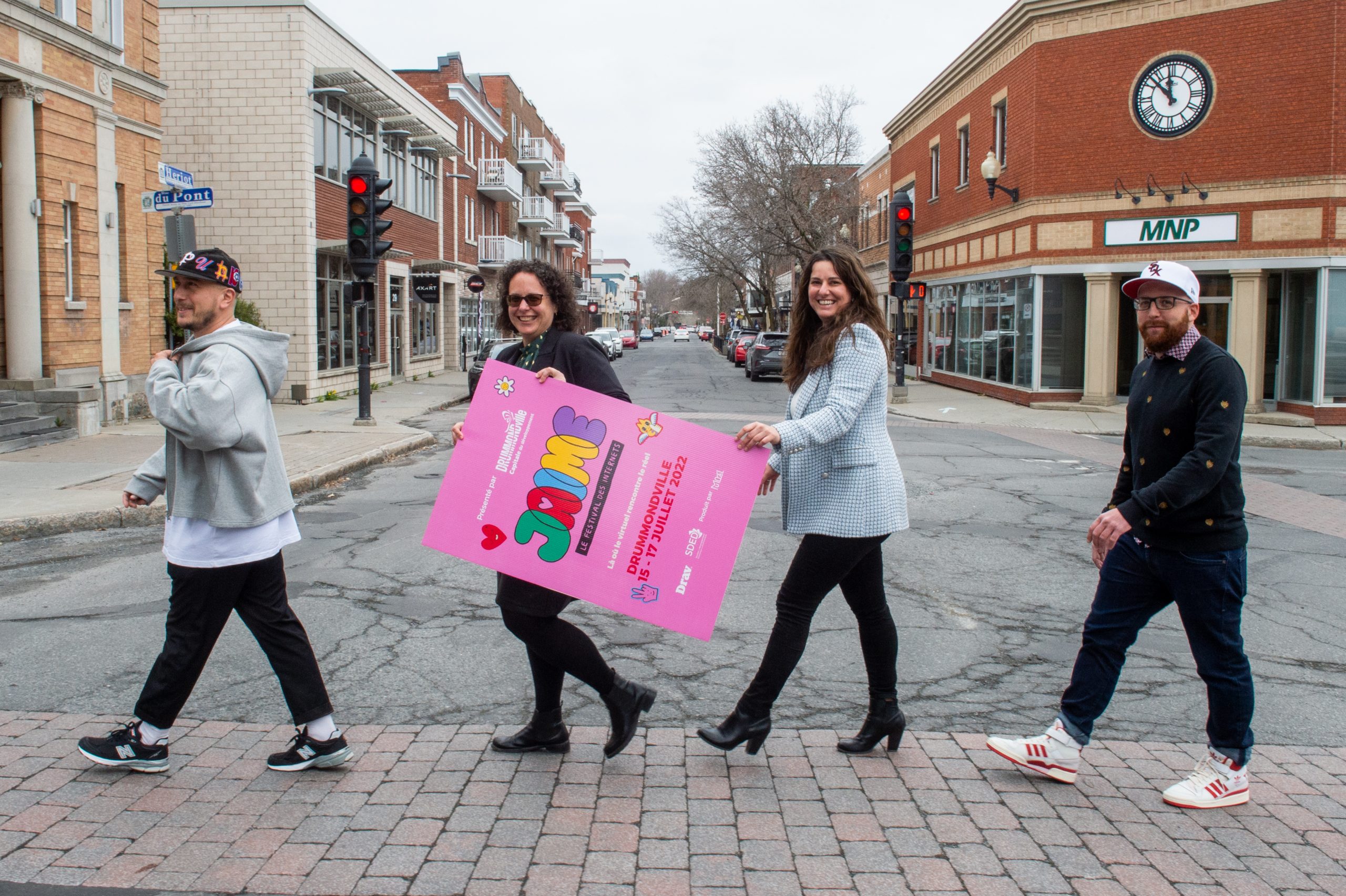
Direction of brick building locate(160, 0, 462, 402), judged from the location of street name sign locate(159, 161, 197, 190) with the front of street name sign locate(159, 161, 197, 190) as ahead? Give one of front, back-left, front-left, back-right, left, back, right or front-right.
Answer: back-left

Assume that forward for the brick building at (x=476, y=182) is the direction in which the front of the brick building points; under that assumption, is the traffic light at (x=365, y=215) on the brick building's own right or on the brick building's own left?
on the brick building's own right

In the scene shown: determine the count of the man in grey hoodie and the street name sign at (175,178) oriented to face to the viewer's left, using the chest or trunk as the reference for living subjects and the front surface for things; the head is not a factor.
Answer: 1

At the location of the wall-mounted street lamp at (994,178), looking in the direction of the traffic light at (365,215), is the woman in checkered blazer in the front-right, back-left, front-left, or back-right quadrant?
front-left

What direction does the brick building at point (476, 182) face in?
to the viewer's right

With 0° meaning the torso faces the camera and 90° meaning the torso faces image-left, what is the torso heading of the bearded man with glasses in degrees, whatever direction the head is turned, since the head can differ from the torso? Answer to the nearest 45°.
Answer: approximately 45°

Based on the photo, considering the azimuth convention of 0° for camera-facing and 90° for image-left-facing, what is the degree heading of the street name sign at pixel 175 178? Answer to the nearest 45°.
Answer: approximately 315°

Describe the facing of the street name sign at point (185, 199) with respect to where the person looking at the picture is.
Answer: facing the viewer

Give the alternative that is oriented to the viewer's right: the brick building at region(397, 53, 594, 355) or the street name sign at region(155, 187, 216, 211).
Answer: the brick building

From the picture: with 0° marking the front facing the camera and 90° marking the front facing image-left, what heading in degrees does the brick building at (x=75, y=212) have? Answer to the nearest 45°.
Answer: approximately 315°
